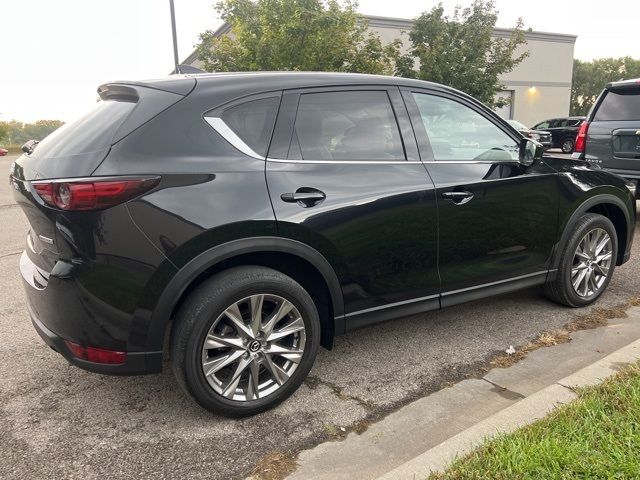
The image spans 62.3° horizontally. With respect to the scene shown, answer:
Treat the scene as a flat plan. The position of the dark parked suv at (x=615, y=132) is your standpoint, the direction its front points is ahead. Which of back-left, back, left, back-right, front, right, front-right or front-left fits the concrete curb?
back

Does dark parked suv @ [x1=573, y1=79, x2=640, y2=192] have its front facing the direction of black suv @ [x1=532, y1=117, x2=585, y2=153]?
yes

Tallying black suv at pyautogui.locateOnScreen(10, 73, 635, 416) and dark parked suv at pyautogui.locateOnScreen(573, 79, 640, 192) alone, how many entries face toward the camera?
0

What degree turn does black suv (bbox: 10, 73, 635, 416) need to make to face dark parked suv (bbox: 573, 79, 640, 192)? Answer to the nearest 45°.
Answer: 0° — it already faces it

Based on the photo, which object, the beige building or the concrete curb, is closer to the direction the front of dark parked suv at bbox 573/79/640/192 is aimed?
the beige building

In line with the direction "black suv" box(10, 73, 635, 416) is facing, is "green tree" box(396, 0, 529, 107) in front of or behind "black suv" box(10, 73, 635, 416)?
in front

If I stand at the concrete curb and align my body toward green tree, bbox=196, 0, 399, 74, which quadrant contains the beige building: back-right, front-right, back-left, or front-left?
front-right

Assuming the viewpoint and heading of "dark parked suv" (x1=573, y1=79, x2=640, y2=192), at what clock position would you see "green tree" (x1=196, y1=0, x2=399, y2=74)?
The green tree is roughly at 10 o'clock from the dark parked suv.

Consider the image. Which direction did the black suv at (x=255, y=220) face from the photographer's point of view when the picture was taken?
facing away from the viewer and to the right of the viewer

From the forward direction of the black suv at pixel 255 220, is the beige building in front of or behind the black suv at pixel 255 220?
in front

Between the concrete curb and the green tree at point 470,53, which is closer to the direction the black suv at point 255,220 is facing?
the green tree

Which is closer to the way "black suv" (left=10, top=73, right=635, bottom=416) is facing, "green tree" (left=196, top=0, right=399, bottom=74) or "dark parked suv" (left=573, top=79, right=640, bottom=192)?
the dark parked suv

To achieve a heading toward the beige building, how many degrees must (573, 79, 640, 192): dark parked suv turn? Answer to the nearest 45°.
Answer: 0° — it already faces it

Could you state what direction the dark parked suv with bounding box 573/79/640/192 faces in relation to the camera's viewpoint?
facing away from the viewer
